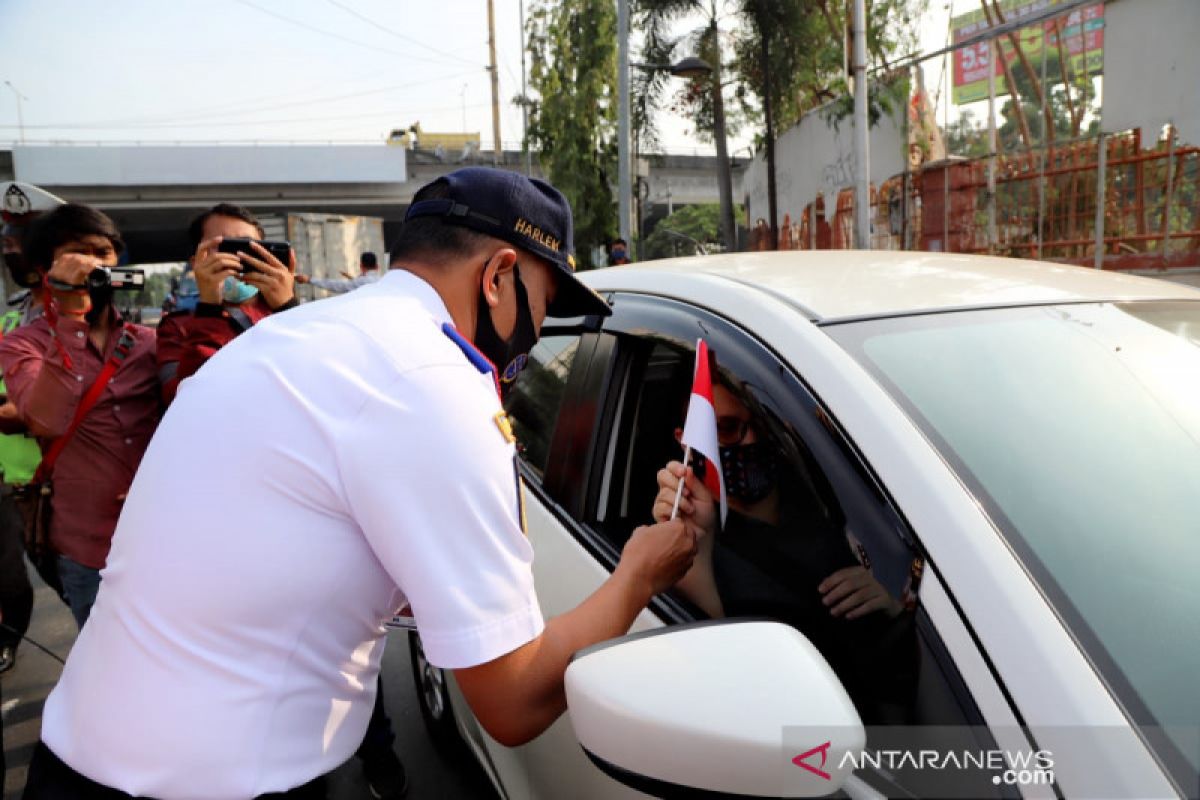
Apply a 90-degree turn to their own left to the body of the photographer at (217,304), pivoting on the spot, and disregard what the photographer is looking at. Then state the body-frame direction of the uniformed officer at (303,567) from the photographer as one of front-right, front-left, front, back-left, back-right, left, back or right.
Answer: back-right

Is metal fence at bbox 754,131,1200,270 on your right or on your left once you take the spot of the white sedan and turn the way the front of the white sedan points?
on your left

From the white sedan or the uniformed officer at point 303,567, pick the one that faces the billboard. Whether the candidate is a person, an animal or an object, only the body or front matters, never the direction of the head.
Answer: the uniformed officer

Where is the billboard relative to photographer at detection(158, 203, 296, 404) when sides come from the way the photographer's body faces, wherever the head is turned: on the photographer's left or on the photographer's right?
on the photographer's left

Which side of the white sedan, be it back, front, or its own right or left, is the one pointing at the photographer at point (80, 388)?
back

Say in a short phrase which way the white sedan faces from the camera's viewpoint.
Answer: facing the viewer and to the right of the viewer

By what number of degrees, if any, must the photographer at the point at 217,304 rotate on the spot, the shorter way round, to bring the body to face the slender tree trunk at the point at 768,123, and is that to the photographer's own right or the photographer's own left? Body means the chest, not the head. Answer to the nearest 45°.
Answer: approximately 90° to the photographer's own left

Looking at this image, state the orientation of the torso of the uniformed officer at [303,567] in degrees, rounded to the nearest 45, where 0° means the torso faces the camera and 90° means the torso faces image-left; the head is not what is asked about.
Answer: approximately 225°

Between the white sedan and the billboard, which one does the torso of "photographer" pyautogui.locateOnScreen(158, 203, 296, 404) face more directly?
the white sedan

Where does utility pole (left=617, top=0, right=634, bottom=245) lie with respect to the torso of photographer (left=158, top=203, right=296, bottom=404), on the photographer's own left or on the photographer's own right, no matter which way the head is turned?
on the photographer's own left

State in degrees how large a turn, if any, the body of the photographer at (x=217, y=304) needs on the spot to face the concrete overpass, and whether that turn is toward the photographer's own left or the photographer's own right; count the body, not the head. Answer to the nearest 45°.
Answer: approximately 135° to the photographer's own left

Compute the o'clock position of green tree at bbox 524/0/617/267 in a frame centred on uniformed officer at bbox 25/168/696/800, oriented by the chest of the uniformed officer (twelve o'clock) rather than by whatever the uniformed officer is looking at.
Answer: The green tree is roughly at 11 o'clock from the uniformed officer.

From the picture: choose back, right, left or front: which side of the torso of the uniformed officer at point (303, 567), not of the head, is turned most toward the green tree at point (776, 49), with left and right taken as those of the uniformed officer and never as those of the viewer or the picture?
front

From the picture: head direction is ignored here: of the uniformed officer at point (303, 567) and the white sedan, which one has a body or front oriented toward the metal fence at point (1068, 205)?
the uniformed officer
